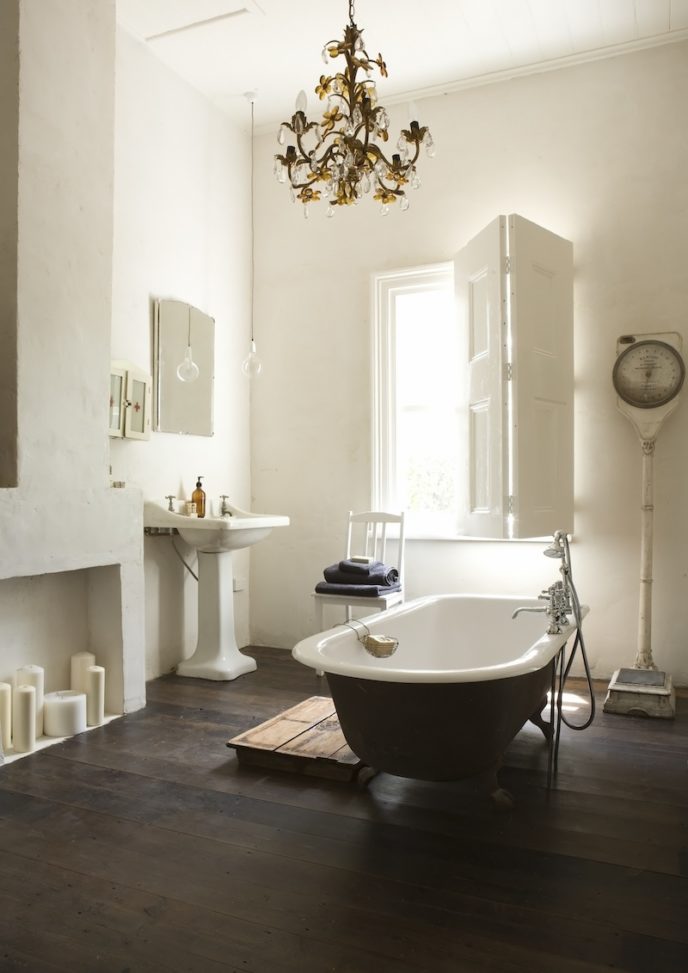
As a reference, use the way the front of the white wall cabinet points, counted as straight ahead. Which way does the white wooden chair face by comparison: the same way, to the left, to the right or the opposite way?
to the right

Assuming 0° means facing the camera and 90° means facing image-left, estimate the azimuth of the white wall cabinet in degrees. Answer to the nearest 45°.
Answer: approximately 315°

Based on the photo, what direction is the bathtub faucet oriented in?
to the viewer's left

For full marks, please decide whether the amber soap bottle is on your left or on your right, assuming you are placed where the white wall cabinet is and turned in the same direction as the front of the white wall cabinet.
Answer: on your left

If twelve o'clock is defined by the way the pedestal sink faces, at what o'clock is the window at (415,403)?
The window is roughly at 10 o'clock from the pedestal sink.

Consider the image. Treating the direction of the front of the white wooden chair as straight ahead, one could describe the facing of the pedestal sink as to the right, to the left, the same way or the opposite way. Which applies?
to the left

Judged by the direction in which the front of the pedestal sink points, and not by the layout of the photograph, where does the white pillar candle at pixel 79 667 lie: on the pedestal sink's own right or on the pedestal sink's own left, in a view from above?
on the pedestal sink's own right

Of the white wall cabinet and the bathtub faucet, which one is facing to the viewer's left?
the bathtub faucet

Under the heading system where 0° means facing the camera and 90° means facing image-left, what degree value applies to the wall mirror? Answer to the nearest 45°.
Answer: approximately 315°
